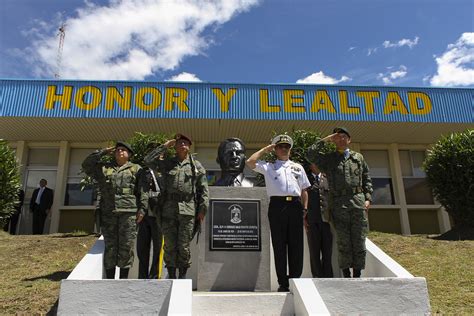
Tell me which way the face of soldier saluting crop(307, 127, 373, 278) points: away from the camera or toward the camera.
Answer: toward the camera

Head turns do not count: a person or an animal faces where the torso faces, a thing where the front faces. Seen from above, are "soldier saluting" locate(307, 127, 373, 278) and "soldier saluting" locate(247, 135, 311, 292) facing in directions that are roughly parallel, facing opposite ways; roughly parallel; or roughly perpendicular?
roughly parallel

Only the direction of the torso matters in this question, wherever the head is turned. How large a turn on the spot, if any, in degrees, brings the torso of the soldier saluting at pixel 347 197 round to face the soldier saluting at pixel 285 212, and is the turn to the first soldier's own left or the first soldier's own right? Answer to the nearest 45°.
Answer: approximately 90° to the first soldier's own right

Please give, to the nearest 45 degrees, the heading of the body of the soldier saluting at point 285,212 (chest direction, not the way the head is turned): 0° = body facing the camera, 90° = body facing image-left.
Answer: approximately 0°

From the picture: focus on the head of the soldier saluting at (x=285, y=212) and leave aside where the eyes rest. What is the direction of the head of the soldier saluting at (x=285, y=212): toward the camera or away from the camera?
toward the camera

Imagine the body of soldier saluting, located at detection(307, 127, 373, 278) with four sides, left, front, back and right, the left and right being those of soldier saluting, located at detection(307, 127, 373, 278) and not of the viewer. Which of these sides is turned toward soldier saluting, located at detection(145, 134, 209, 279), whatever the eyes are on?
right

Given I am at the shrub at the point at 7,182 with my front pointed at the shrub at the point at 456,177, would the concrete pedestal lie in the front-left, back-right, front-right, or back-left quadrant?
front-right

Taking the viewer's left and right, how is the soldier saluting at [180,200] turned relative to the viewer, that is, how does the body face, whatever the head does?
facing the viewer

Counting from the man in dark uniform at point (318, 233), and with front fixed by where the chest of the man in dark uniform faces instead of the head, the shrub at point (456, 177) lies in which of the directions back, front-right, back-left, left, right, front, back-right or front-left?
back-left

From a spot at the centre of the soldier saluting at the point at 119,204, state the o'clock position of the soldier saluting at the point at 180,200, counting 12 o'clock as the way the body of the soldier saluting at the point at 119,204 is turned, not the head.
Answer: the soldier saluting at the point at 180,200 is roughly at 10 o'clock from the soldier saluting at the point at 119,204.

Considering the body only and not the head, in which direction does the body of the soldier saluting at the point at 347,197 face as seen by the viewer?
toward the camera

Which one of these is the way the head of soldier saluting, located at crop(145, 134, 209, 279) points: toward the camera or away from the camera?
toward the camera

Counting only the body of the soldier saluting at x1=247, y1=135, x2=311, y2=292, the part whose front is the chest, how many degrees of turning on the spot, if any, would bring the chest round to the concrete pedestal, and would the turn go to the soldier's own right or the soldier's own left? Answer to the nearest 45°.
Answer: approximately 135° to the soldier's own right
